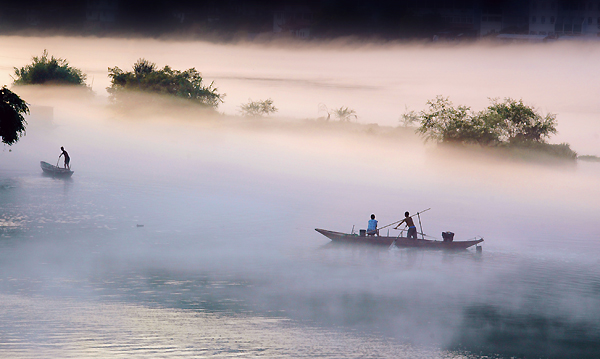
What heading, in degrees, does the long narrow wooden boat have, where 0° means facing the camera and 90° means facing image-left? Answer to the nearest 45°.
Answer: approximately 90°
